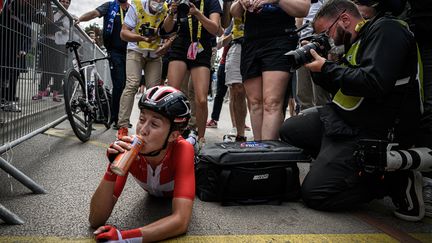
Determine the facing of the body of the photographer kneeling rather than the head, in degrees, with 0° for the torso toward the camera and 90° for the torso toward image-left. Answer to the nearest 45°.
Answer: approximately 90°

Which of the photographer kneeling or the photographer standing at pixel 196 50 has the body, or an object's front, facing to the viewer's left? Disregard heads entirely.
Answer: the photographer kneeling

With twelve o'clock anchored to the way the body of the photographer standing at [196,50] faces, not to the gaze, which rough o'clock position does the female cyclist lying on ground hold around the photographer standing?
The female cyclist lying on ground is roughly at 12 o'clock from the photographer standing.

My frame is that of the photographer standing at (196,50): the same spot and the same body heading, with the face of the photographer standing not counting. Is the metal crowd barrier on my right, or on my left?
on my right

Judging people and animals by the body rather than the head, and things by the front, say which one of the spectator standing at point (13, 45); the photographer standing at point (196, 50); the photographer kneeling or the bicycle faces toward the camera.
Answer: the photographer standing at point (196, 50)

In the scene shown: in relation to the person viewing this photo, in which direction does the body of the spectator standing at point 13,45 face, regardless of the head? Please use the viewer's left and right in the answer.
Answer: facing to the right of the viewer

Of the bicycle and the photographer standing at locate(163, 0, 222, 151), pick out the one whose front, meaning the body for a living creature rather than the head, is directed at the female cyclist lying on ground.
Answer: the photographer standing

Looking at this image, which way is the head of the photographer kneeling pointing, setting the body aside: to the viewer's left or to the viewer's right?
to the viewer's left
